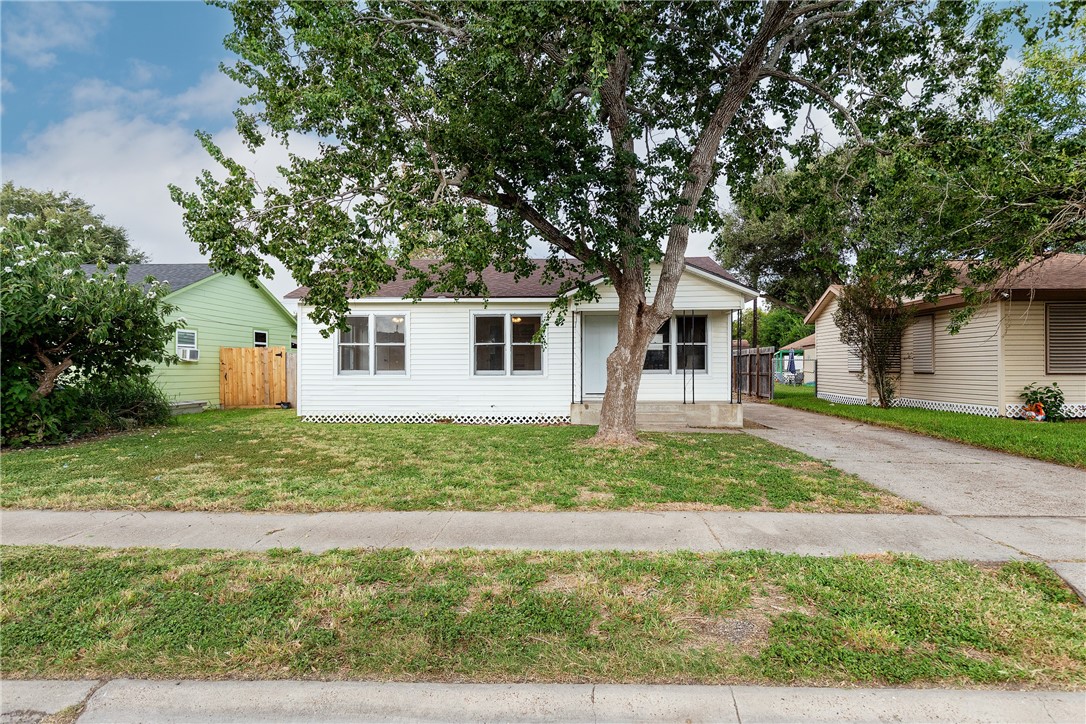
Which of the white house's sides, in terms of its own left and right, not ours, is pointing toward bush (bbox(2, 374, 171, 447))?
right

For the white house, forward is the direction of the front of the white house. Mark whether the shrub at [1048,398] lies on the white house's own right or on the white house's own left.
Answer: on the white house's own left

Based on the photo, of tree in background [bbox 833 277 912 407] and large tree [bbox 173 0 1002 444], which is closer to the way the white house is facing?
the large tree

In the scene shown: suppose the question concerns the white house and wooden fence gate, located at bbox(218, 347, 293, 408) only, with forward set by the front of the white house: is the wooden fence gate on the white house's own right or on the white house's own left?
on the white house's own right

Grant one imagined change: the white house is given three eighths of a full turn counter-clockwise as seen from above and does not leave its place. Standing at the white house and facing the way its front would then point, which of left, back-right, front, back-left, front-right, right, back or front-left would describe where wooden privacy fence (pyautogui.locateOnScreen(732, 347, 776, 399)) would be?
front

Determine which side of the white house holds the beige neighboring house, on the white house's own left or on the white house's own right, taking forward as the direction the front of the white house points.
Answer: on the white house's own left

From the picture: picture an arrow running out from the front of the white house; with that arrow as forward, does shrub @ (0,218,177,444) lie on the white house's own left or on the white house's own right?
on the white house's own right

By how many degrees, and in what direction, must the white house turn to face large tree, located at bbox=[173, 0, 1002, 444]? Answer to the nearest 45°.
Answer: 0° — it already faces it

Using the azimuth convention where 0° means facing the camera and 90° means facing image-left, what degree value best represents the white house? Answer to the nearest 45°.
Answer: approximately 0°

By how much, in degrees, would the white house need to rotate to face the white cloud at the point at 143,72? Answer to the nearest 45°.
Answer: approximately 90° to its right

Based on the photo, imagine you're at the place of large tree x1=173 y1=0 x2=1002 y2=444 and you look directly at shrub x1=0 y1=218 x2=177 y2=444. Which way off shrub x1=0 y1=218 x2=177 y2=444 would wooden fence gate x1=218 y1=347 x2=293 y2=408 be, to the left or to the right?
right
